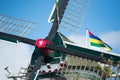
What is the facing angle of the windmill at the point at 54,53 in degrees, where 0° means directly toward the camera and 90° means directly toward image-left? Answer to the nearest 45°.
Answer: approximately 45°
